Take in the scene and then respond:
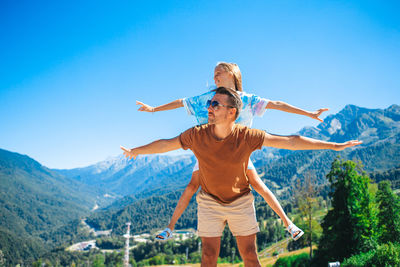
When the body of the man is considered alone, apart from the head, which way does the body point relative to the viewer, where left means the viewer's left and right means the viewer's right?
facing the viewer

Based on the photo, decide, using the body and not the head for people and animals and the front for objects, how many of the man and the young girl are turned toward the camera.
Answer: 2

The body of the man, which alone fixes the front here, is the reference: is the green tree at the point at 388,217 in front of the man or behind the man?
behind

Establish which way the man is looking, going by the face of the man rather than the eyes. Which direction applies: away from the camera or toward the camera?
toward the camera

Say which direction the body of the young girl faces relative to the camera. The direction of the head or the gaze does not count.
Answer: toward the camera

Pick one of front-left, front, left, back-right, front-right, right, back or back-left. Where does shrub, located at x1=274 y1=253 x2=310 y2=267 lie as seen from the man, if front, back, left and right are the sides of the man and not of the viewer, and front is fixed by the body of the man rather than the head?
back

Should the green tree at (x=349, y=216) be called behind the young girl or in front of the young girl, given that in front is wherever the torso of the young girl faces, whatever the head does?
behind

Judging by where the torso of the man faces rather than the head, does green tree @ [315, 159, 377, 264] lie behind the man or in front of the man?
behind
